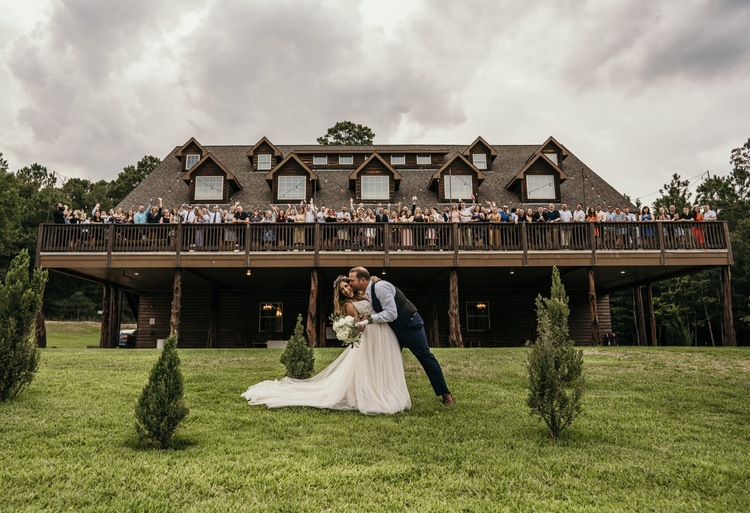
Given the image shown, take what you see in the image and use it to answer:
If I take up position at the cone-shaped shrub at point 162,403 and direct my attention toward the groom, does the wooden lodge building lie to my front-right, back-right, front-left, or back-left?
front-left

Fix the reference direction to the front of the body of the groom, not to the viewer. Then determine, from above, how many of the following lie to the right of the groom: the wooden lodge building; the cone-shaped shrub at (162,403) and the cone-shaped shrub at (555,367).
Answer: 1

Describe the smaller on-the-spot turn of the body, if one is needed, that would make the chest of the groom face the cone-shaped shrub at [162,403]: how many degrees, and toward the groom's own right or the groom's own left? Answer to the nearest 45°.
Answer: approximately 45° to the groom's own left

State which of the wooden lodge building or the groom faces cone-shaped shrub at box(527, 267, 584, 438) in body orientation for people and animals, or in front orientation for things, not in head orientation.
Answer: the wooden lodge building

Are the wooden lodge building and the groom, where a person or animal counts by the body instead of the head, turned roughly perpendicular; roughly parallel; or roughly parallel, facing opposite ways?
roughly perpendicular

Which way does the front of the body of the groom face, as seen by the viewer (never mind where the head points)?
to the viewer's left

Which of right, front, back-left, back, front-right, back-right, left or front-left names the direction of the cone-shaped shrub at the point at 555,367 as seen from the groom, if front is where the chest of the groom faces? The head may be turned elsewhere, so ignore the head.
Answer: back-left

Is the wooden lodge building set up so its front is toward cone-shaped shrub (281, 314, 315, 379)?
yes

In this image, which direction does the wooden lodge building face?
toward the camera

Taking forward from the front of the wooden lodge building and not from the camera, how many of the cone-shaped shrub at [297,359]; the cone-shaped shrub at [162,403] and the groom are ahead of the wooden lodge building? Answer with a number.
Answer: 3

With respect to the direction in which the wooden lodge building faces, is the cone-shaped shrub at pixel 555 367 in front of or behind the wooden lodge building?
in front

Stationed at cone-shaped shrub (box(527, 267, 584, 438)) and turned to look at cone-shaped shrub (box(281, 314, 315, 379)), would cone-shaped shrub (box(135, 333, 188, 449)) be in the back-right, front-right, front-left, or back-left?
front-left

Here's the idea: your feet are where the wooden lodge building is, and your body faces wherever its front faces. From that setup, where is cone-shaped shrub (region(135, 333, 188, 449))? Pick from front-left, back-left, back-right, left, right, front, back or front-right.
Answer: front

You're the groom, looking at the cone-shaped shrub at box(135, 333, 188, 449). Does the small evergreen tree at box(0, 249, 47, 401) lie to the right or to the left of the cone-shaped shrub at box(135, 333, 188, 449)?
right

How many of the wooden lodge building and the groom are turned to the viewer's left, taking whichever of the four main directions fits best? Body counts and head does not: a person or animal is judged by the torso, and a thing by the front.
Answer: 1

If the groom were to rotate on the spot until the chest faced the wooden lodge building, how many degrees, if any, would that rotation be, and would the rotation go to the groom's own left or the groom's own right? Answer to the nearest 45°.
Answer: approximately 90° to the groom's own right
